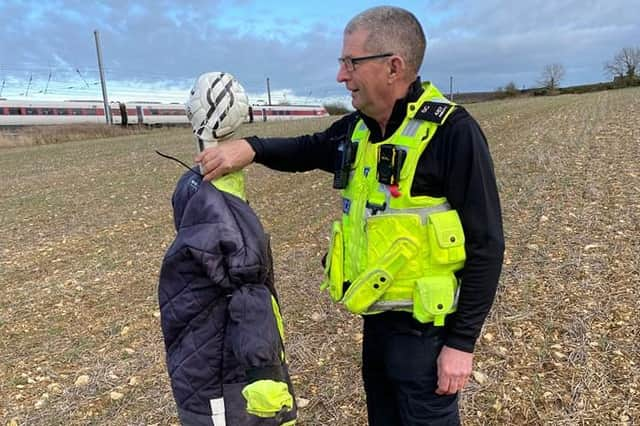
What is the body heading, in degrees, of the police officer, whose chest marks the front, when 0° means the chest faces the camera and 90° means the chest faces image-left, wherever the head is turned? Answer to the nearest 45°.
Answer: approximately 45°

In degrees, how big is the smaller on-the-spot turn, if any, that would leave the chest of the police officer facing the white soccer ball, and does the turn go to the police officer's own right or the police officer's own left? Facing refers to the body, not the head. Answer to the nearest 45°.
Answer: approximately 45° to the police officer's own right

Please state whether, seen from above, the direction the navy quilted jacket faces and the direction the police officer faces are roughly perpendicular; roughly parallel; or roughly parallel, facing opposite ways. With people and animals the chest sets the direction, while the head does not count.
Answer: roughly parallel, facing opposite ways

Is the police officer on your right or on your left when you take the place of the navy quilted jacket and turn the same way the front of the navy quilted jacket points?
on your right

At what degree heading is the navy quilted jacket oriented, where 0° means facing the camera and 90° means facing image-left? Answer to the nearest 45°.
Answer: approximately 225°

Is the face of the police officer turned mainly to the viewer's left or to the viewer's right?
to the viewer's left
